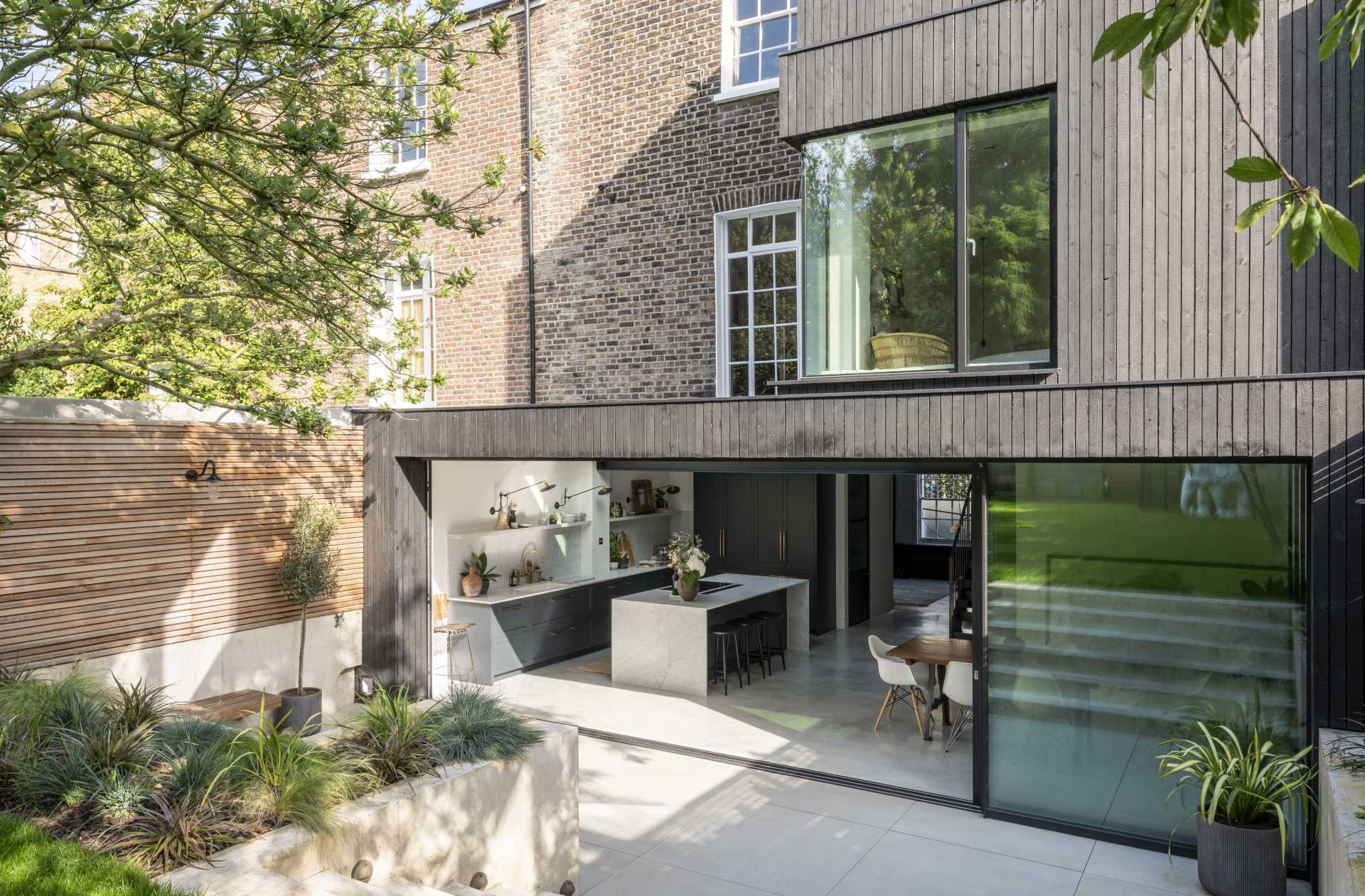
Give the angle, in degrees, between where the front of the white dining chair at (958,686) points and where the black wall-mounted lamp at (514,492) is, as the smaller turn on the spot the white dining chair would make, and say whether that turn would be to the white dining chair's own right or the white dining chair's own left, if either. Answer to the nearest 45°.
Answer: approximately 45° to the white dining chair's own left

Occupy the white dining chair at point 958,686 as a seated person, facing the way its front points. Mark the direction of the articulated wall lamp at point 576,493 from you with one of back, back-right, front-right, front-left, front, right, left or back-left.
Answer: front-left

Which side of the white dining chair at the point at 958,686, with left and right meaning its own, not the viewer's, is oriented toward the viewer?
back

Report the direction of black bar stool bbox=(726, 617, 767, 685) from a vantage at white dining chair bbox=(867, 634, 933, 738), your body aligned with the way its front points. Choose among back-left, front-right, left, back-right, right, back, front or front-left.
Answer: back-left

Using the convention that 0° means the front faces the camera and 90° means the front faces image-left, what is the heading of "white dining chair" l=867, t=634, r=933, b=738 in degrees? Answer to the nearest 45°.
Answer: approximately 270°

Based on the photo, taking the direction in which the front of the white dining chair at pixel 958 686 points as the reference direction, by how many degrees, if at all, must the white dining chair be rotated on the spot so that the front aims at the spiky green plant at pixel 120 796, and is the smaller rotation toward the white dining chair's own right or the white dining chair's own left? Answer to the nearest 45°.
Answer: approximately 135° to the white dining chair's own left

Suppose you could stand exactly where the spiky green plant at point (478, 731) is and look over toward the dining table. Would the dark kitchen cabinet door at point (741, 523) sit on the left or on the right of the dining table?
left

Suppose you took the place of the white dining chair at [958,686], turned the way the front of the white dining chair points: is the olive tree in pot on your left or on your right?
on your left

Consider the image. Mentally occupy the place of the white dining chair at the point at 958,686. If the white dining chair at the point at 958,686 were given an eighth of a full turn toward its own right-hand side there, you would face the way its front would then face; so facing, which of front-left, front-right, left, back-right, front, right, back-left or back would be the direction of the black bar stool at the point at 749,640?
left

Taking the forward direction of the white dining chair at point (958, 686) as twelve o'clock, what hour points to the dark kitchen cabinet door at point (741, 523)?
The dark kitchen cabinet door is roughly at 11 o'clock from the white dining chair.

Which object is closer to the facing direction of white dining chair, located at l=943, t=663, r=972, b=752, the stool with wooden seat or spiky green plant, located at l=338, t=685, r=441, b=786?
the stool with wooden seat

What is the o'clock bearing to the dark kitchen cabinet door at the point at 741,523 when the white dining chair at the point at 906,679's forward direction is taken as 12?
The dark kitchen cabinet door is roughly at 8 o'clock from the white dining chair.

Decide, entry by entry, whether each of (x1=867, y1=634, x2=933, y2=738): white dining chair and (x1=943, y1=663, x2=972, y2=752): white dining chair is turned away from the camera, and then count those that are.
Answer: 1
